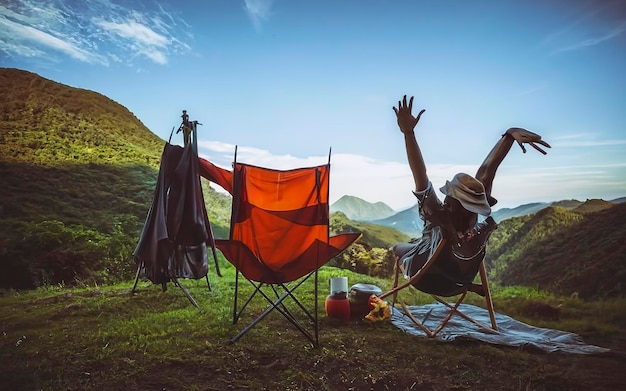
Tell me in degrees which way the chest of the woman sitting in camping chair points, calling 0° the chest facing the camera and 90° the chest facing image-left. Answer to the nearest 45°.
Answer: approximately 135°

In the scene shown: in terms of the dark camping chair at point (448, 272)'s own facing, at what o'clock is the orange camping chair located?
The orange camping chair is roughly at 10 o'clock from the dark camping chair.

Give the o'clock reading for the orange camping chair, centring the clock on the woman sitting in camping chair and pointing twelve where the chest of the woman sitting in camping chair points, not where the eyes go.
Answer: The orange camping chair is roughly at 10 o'clock from the woman sitting in camping chair.

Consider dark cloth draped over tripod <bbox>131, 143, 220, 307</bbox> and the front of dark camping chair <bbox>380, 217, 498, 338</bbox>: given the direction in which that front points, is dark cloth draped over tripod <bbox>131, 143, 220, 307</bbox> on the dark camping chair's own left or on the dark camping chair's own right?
on the dark camping chair's own left

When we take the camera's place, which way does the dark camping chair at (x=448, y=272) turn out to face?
facing away from the viewer and to the left of the viewer

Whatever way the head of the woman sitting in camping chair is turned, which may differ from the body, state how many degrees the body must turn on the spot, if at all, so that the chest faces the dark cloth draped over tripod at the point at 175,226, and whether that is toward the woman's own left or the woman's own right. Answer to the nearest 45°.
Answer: approximately 45° to the woman's own left
